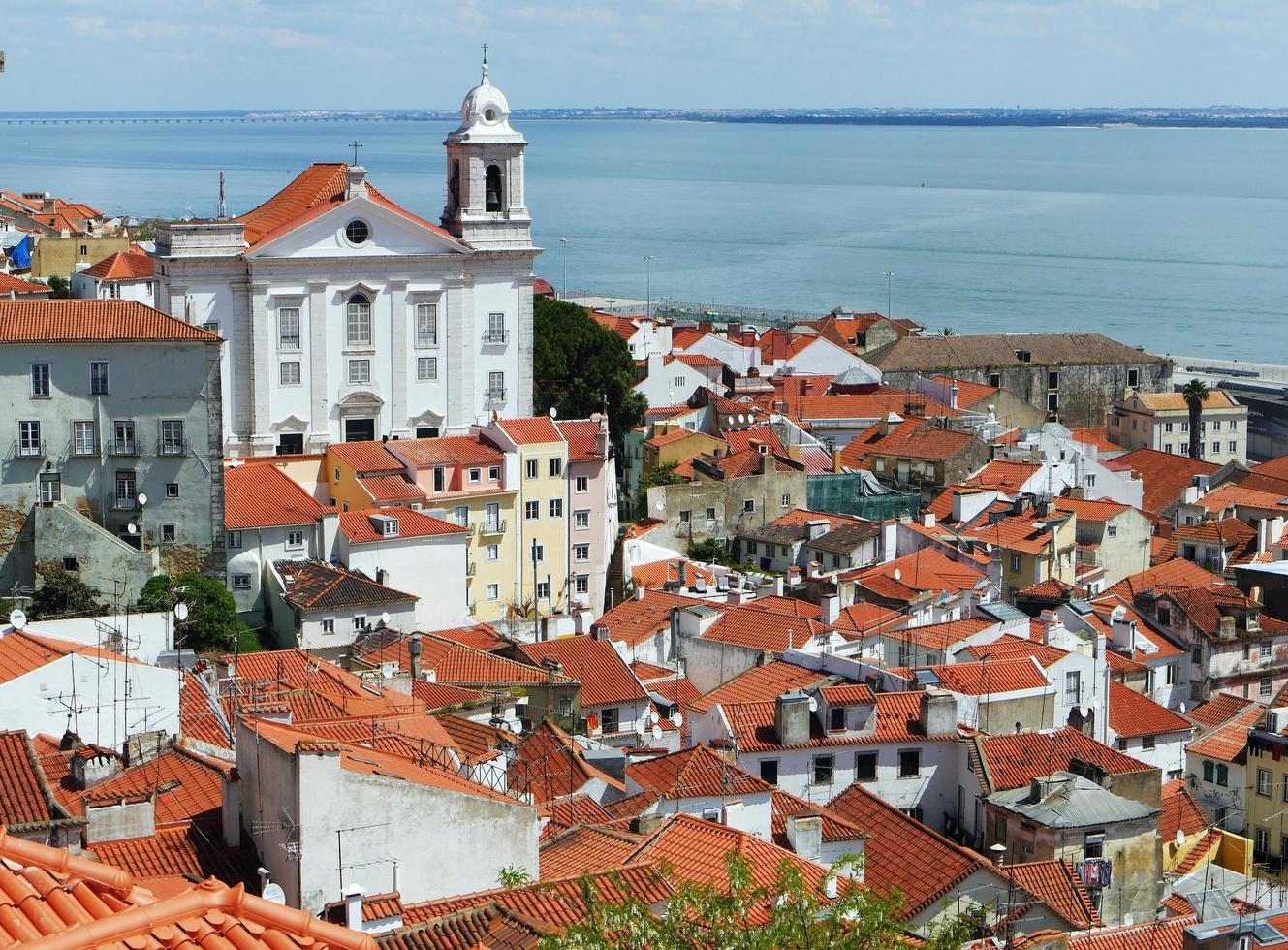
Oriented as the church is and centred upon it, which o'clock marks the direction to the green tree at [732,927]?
The green tree is roughly at 12 o'clock from the church.

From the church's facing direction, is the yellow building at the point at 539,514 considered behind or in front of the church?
in front

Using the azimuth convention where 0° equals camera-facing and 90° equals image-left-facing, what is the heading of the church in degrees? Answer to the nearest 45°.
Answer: approximately 0°

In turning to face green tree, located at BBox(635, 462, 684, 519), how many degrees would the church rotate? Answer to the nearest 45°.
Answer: approximately 90° to its left

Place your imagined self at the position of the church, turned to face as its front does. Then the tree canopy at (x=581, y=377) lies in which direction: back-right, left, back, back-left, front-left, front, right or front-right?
back-left

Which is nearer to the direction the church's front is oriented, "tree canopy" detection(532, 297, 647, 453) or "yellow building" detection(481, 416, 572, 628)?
the yellow building

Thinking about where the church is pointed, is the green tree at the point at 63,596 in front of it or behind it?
in front
